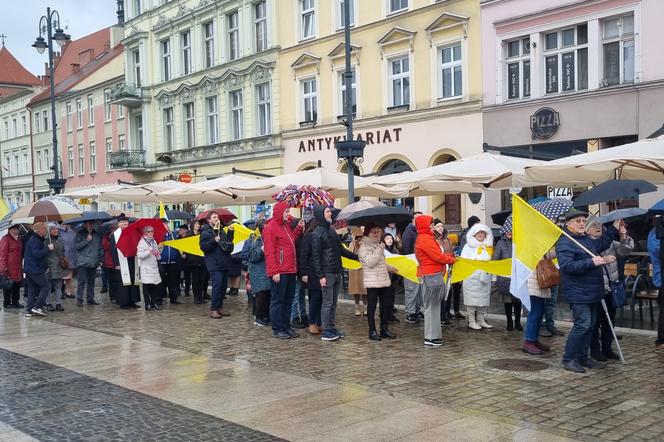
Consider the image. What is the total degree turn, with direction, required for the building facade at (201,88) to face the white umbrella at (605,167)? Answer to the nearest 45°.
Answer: approximately 45° to its left

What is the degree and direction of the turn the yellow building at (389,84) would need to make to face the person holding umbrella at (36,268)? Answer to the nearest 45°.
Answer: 0° — it already faces them

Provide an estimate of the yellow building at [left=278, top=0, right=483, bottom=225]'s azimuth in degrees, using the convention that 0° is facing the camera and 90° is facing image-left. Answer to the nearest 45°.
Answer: approximately 45°

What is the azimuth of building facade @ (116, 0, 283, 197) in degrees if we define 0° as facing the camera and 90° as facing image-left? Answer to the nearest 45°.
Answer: approximately 45°
